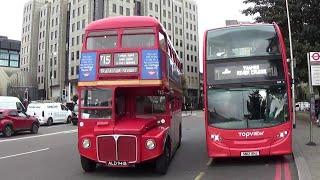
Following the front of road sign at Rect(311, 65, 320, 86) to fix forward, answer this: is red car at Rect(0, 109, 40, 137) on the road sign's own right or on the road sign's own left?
on the road sign's own right

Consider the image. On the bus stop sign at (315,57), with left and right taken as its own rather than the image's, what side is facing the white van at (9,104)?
right

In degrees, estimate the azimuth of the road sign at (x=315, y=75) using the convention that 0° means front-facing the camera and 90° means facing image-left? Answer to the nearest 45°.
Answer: approximately 0°

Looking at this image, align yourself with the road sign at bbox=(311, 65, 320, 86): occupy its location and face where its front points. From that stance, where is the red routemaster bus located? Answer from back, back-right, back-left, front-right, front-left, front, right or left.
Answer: front-right

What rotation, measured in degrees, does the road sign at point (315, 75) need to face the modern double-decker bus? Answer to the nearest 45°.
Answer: approximately 45° to its right
